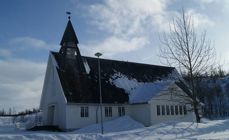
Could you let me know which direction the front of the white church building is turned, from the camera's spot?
facing the viewer and to the left of the viewer
